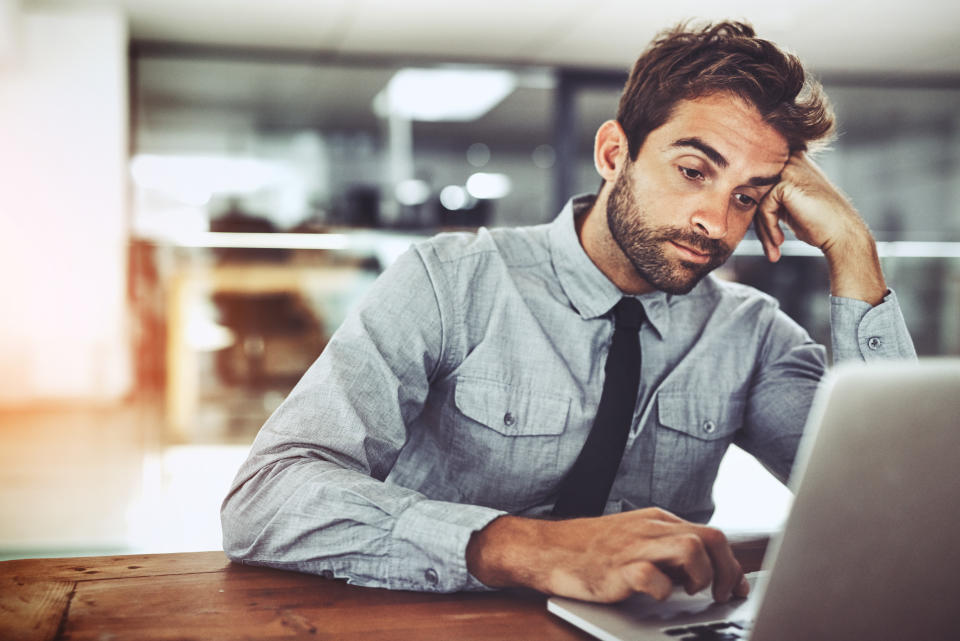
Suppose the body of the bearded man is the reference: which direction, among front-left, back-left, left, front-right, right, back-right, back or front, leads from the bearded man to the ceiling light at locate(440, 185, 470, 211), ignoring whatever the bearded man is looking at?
back-left

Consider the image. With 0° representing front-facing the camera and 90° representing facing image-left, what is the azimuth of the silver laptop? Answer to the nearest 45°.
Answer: approximately 135°

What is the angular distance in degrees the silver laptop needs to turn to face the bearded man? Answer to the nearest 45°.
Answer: approximately 45° to its right

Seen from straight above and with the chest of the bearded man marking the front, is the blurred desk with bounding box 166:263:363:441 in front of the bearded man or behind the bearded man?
behind

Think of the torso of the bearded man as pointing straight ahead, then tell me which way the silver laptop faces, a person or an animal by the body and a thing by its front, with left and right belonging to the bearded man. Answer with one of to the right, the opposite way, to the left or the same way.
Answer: the opposite way

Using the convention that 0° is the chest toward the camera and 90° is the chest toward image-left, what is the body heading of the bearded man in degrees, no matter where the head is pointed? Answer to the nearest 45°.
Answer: approximately 315°

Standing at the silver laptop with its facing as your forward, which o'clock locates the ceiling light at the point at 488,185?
The ceiling light is roughly at 1 o'clock from the silver laptop.
